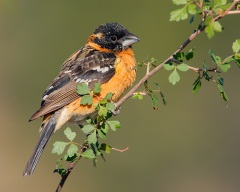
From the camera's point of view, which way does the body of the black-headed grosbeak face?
to the viewer's right
